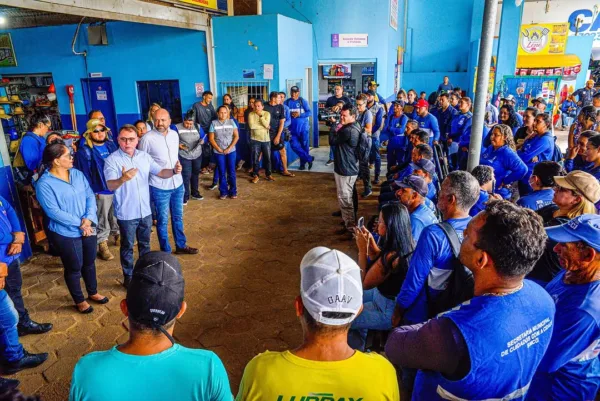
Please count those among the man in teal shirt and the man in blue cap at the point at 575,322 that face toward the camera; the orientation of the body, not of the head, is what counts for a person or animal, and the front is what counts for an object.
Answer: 0

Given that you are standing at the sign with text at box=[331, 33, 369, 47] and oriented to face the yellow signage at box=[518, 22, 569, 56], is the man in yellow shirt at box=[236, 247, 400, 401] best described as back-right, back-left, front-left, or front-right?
back-right

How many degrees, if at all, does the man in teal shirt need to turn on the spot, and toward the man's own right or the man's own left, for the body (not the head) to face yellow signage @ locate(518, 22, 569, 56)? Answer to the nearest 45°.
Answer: approximately 45° to the man's own right

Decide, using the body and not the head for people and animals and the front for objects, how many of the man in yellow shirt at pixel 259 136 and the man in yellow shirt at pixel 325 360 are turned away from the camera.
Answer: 1

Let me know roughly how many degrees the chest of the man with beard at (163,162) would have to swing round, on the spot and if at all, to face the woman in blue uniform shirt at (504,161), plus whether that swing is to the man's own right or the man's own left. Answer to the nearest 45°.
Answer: approximately 45° to the man's own left

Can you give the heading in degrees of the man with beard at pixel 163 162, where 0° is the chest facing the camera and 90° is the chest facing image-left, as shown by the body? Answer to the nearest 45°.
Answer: approximately 315°

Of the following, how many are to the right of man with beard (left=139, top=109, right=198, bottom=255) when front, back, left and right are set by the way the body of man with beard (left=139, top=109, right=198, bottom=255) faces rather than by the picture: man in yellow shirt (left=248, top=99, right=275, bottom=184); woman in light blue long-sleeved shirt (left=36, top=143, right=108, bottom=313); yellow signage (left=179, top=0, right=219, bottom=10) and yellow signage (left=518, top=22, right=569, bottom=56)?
1

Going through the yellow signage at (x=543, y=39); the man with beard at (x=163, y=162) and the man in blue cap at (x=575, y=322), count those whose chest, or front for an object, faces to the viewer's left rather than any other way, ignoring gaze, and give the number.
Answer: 1

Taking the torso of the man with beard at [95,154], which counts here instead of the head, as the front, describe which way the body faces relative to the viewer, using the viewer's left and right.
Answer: facing the viewer and to the right of the viewer

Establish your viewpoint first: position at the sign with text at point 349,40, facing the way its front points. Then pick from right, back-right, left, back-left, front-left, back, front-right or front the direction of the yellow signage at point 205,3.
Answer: front-right

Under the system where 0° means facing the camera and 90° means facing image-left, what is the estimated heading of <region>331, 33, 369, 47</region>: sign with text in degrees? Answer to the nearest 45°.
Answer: approximately 0°

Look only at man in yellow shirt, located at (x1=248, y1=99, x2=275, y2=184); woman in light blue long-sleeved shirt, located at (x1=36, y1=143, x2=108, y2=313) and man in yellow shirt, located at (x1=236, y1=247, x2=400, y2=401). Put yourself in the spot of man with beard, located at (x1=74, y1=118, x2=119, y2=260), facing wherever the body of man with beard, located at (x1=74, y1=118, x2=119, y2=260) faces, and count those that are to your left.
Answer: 1

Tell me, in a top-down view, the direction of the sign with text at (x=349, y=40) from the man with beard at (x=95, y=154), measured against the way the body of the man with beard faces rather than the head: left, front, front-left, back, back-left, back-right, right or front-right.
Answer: left

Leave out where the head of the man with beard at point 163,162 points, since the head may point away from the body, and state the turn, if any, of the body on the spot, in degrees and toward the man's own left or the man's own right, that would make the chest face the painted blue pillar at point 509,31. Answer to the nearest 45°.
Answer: approximately 90° to the man's own left

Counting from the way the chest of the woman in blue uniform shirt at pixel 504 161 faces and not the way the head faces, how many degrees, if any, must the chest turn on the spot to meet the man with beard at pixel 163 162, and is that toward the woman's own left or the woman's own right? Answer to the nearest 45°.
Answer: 0° — they already face them
